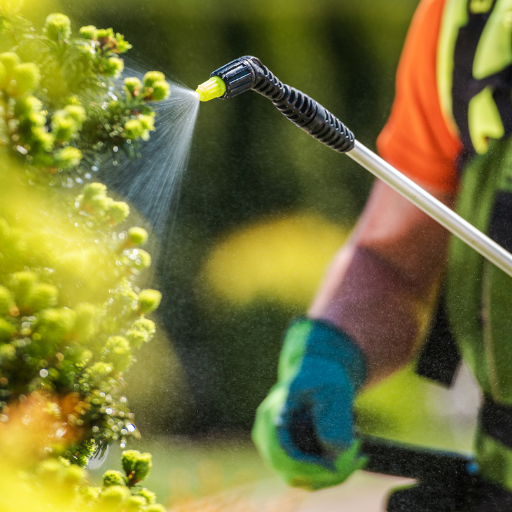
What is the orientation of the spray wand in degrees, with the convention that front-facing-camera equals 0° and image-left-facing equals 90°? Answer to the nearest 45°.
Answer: approximately 90°
